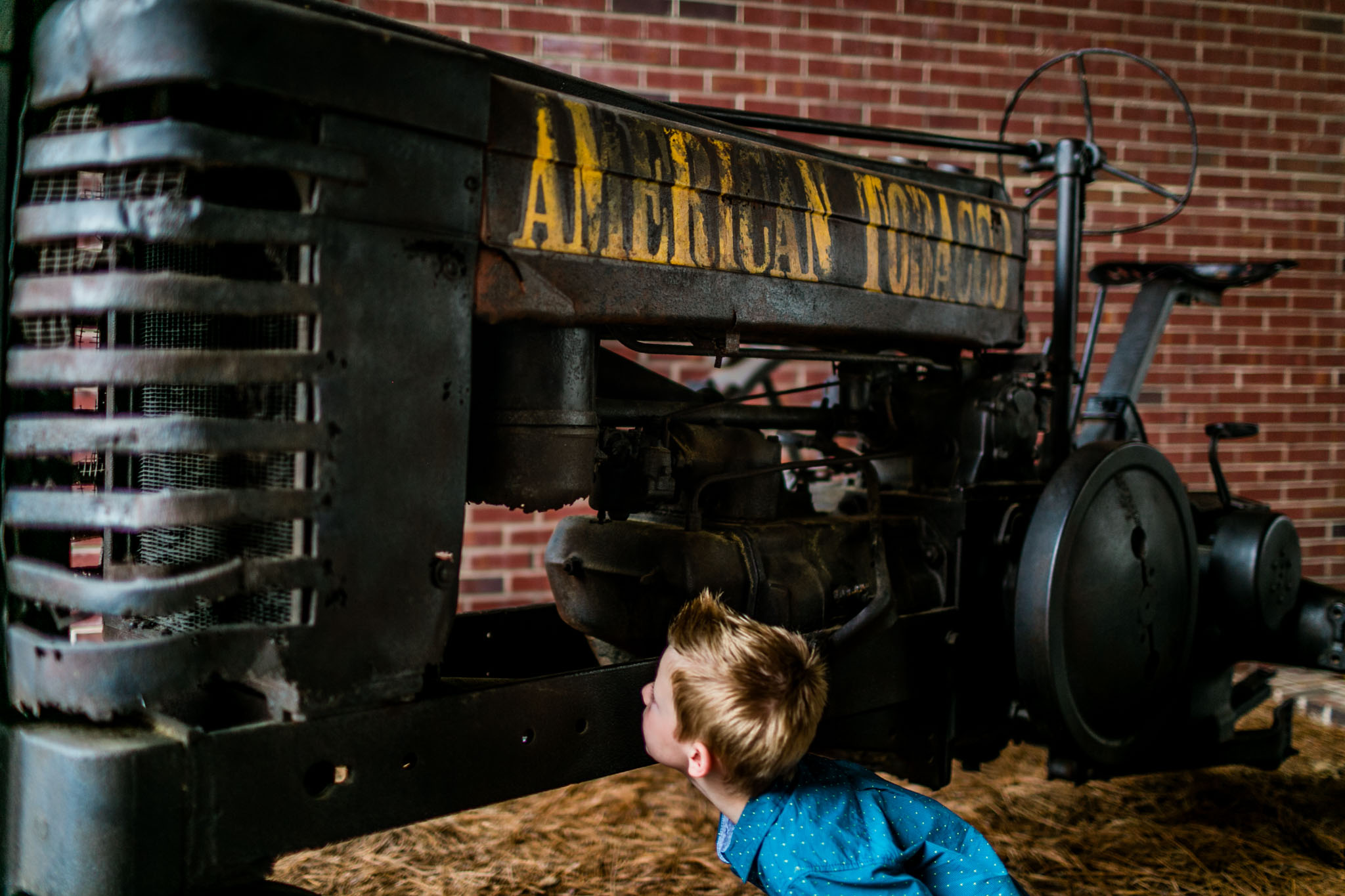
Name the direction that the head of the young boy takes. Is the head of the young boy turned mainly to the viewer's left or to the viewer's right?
to the viewer's left

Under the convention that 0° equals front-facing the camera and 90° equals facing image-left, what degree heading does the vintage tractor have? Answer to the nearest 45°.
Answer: approximately 45°
